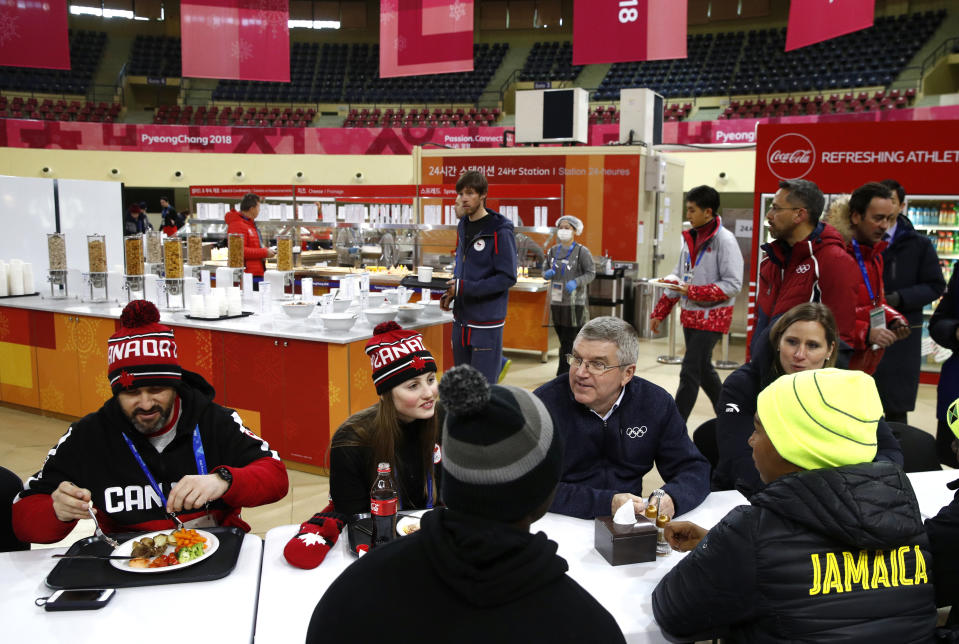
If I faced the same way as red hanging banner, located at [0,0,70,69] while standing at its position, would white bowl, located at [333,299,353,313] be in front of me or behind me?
in front

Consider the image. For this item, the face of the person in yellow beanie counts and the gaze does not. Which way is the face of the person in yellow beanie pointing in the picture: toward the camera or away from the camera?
away from the camera

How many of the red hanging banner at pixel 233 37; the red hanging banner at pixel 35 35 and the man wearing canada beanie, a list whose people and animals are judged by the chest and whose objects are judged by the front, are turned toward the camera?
3

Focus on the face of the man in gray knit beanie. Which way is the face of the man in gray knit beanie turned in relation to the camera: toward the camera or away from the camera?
away from the camera

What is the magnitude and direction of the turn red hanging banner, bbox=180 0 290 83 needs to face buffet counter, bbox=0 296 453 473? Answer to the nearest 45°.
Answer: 0° — it already faces it

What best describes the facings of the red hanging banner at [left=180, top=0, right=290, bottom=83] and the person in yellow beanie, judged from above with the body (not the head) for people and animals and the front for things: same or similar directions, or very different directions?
very different directions

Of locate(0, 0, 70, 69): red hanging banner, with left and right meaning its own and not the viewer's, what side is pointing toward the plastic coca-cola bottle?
front

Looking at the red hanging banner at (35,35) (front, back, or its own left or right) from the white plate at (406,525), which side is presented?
front

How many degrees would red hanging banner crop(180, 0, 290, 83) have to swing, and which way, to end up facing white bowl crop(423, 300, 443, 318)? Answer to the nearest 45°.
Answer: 0° — it already faces it

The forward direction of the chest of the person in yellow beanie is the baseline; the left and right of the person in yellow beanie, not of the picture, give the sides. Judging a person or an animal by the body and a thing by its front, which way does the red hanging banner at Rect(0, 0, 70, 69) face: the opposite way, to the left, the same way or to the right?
the opposite way

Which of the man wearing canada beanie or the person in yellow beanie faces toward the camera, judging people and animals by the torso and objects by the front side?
the man wearing canada beanie

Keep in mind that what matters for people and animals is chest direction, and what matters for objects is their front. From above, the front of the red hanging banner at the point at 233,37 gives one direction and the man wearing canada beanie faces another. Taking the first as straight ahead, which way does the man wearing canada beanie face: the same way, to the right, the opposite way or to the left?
the same way

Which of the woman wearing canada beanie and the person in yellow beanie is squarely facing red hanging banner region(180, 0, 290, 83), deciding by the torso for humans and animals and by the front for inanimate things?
the person in yellow beanie

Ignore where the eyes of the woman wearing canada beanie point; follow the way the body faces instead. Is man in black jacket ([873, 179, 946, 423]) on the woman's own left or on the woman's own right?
on the woman's own left

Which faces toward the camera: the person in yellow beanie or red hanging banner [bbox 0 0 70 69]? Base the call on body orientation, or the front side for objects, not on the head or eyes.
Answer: the red hanging banner

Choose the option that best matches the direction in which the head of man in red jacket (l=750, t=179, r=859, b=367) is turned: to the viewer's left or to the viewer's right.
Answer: to the viewer's left

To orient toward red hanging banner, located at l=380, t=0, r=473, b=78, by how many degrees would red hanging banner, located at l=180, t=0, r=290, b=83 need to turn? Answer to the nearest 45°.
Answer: approximately 45° to its left

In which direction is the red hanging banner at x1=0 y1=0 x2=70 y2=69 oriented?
toward the camera

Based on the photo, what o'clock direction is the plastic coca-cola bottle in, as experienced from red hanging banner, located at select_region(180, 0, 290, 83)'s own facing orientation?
The plastic coca-cola bottle is roughly at 12 o'clock from the red hanging banner.

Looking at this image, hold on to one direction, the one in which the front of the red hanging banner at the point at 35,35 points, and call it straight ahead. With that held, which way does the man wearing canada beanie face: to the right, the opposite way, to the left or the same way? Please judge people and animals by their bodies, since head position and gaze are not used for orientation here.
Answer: the same way
